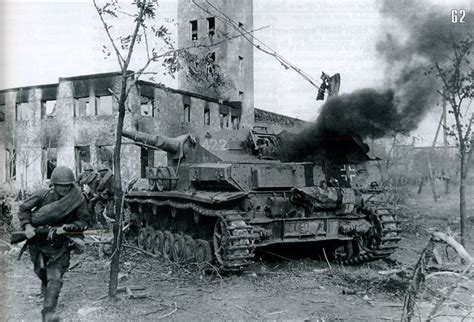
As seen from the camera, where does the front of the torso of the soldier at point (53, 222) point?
toward the camera

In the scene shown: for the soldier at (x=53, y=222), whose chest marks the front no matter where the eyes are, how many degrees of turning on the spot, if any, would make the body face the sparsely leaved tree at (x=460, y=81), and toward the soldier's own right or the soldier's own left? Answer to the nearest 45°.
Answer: approximately 90° to the soldier's own left

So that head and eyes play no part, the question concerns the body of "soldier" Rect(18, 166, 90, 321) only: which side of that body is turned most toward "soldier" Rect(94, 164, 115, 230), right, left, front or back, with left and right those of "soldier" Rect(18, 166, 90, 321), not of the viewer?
back

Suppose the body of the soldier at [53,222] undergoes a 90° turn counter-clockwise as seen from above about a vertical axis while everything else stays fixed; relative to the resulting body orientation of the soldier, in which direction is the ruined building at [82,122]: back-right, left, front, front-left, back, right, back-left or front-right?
left

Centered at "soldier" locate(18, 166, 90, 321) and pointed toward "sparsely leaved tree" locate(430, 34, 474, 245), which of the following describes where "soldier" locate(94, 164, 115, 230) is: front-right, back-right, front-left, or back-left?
front-left

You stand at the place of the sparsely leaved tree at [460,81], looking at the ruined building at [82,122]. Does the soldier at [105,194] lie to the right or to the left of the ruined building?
left

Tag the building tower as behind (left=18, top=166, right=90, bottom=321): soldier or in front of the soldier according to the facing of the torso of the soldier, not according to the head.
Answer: behind

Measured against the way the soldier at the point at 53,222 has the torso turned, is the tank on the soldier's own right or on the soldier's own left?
on the soldier's own left
